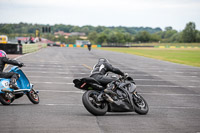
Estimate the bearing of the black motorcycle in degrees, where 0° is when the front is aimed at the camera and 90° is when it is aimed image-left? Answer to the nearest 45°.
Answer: approximately 225°

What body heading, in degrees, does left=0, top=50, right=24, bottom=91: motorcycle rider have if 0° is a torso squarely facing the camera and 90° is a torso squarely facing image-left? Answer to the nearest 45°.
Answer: approximately 270°

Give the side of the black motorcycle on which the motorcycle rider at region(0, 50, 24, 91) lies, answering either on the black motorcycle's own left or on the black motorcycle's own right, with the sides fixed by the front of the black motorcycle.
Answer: on the black motorcycle's own left
